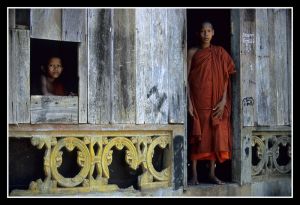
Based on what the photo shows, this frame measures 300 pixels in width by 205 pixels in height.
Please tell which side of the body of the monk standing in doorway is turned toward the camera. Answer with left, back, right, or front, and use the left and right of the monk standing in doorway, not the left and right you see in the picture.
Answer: front

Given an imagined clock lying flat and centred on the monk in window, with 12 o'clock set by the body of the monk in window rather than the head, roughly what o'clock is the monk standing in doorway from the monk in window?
The monk standing in doorway is roughly at 9 o'clock from the monk in window.

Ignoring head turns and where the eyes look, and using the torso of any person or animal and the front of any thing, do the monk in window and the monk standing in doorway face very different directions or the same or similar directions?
same or similar directions

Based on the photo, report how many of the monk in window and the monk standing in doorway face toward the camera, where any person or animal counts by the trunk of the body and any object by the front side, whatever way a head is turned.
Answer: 2

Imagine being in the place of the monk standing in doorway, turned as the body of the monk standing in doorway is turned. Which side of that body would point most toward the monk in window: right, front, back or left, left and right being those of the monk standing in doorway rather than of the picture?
right

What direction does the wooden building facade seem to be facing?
toward the camera
